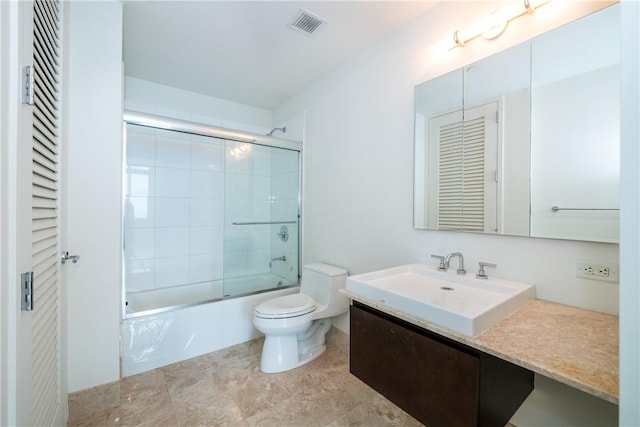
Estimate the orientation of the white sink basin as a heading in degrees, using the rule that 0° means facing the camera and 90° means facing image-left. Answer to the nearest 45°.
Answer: approximately 45°

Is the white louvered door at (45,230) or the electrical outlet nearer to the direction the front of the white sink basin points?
the white louvered door

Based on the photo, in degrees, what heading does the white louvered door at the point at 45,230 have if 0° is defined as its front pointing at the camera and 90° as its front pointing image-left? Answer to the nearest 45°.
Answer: approximately 270°

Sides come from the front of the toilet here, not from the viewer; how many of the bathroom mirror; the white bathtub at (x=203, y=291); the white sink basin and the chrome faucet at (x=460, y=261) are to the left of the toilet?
3
